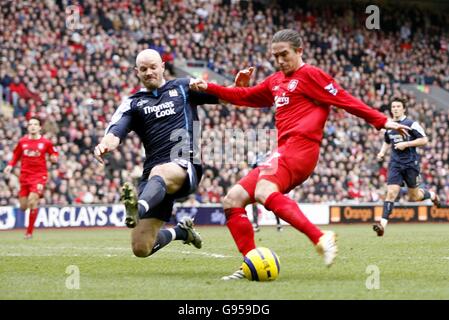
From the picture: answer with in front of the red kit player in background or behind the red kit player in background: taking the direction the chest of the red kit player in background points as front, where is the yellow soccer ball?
in front

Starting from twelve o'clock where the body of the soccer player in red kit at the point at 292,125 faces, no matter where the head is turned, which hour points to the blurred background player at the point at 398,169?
The blurred background player is roughly at 5 o'clock from the soccer player in red kit.

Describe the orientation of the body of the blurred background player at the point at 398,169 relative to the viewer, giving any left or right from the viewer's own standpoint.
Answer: facing the viewer and to the left of the viewer

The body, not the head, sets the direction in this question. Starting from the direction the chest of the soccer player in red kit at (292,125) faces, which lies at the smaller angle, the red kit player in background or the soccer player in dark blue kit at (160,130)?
the soccer player in dark blue kit

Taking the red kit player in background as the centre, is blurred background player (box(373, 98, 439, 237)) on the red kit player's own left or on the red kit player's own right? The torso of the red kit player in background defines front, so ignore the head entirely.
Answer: on the red kit player's own left

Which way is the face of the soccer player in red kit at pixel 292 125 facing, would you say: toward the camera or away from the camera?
toward the camera

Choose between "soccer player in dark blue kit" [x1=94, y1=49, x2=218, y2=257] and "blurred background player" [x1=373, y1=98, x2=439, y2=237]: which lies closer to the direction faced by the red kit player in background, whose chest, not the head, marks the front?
the soccer player in dark blue kit

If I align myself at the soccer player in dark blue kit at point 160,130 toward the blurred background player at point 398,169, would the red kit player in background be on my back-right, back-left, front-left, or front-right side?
front-left

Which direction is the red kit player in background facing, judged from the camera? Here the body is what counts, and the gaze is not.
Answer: toward the camera

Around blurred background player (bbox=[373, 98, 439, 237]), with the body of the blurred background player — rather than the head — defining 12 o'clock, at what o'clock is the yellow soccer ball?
The yellow soccer ball is roughly at 11 o'clock from the blurred background player.

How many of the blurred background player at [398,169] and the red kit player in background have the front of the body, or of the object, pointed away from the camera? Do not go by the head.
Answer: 0

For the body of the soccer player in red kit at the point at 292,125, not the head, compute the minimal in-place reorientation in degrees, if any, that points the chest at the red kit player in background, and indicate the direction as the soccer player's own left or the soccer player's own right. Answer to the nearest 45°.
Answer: approximately 90° to the soccer player's own right

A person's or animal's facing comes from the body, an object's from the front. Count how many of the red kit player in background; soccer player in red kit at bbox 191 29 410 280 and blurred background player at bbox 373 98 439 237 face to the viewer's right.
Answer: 0
